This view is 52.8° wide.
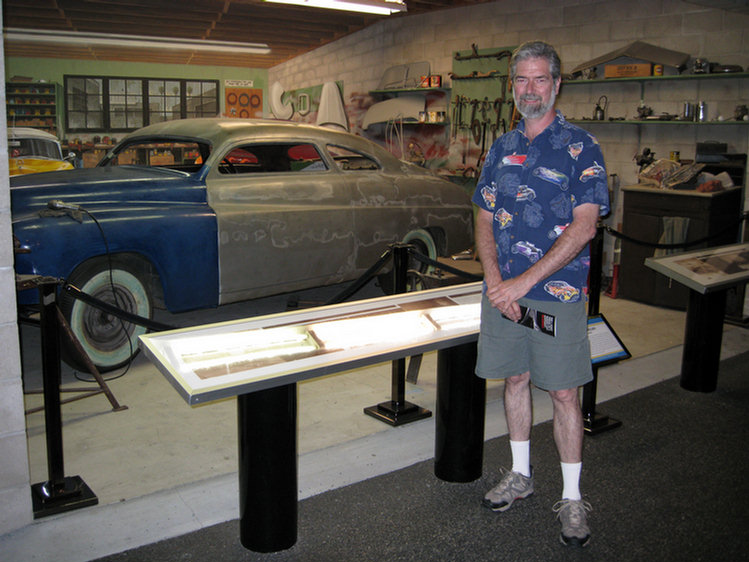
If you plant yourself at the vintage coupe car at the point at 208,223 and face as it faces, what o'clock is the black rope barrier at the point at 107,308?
The black rope barrier is roughly at 11 o'clock from the vintage coupe car.

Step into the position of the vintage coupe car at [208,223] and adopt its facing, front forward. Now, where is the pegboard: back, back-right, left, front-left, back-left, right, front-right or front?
back

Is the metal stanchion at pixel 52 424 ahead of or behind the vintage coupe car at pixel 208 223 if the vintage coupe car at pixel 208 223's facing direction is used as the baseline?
ahead

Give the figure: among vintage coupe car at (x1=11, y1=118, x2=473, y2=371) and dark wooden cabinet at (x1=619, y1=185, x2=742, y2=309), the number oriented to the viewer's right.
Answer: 0

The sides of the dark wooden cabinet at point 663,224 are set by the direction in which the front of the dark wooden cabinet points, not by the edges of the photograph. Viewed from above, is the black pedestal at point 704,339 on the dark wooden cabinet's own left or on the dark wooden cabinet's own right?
on the dark wooden cabinet's own left

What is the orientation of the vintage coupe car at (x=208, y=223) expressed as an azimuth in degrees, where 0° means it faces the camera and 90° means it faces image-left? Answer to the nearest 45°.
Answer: approximately 45°

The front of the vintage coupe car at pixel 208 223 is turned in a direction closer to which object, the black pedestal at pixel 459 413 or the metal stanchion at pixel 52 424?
the metal stanchion

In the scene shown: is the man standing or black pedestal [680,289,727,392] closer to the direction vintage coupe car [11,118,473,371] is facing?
the man standing

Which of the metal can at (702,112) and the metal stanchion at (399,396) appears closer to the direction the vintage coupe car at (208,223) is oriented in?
the metal stanchion

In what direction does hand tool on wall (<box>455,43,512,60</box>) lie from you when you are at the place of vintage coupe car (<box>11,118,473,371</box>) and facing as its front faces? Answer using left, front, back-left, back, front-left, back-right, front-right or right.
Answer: back

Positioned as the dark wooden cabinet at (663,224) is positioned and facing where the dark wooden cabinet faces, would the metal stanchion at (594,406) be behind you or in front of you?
in front

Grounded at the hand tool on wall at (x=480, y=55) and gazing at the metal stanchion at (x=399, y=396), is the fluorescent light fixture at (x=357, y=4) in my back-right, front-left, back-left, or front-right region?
front-right

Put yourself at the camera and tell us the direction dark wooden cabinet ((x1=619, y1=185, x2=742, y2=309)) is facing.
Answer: facing the viewer and to the left of the viewer

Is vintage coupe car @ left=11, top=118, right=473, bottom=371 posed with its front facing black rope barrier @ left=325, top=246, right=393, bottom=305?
no
